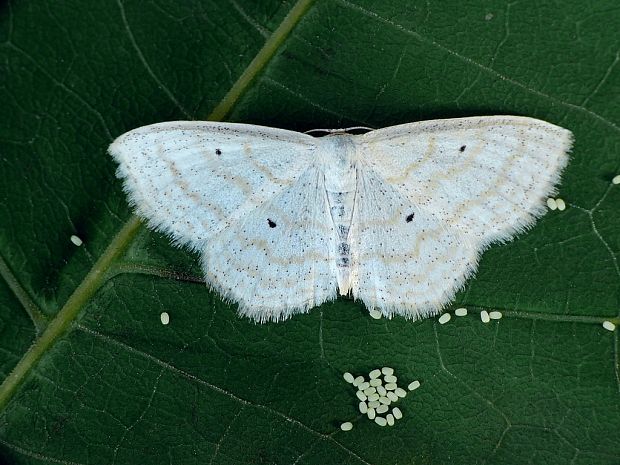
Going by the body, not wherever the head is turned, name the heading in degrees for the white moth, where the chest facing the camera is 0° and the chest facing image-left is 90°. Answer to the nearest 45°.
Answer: approximately 180°
